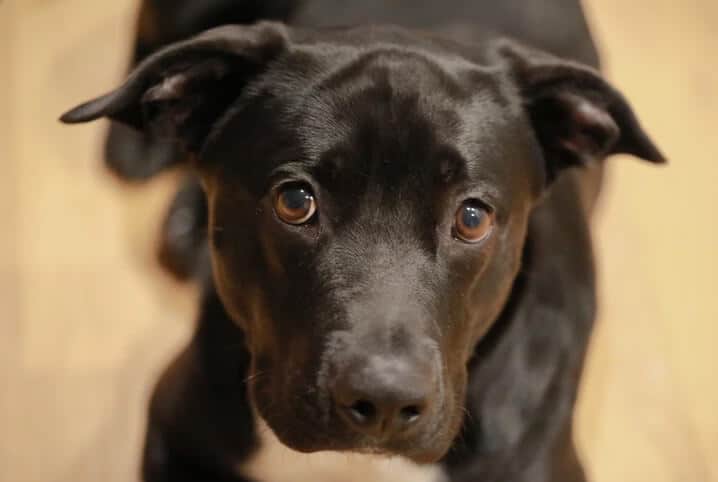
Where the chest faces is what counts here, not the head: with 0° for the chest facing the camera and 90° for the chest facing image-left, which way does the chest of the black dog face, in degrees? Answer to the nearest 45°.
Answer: approximately 0°
